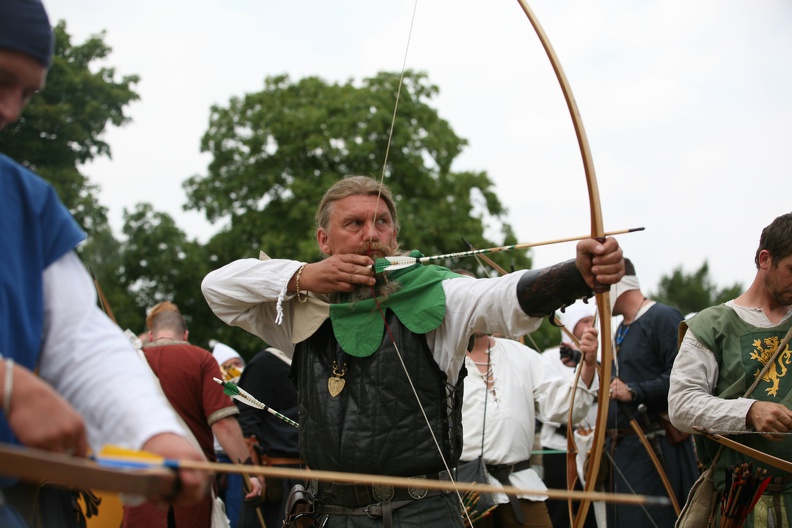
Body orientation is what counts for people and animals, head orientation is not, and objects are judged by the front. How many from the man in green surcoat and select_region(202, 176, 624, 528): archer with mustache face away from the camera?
0

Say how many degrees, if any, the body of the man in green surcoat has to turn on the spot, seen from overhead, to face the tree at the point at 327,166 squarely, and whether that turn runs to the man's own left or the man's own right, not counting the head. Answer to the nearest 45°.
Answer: approximately 180°

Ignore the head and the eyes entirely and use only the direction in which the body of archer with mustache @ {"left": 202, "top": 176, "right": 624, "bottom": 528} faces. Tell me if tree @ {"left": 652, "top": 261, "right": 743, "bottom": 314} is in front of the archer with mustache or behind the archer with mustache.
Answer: behind

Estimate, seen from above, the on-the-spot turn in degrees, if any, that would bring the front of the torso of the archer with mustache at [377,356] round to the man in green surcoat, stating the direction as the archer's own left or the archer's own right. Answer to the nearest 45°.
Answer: approximately 90° to the archer's own left

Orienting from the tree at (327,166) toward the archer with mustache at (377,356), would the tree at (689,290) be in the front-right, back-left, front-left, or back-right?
back-left

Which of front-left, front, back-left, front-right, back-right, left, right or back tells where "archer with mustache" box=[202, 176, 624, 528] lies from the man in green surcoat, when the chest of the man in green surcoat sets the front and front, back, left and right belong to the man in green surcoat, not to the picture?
right

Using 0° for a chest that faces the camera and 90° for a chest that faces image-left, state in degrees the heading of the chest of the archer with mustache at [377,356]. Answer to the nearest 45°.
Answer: approximately 0°

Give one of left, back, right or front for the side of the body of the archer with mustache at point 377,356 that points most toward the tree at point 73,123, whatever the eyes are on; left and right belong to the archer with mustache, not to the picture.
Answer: back

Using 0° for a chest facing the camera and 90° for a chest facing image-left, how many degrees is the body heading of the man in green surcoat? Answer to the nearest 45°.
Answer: approximately 315°

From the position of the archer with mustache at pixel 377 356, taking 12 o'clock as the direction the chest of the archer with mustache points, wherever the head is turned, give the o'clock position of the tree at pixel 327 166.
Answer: The tree is roughly at 6 o'clock from the archer with mustache.
